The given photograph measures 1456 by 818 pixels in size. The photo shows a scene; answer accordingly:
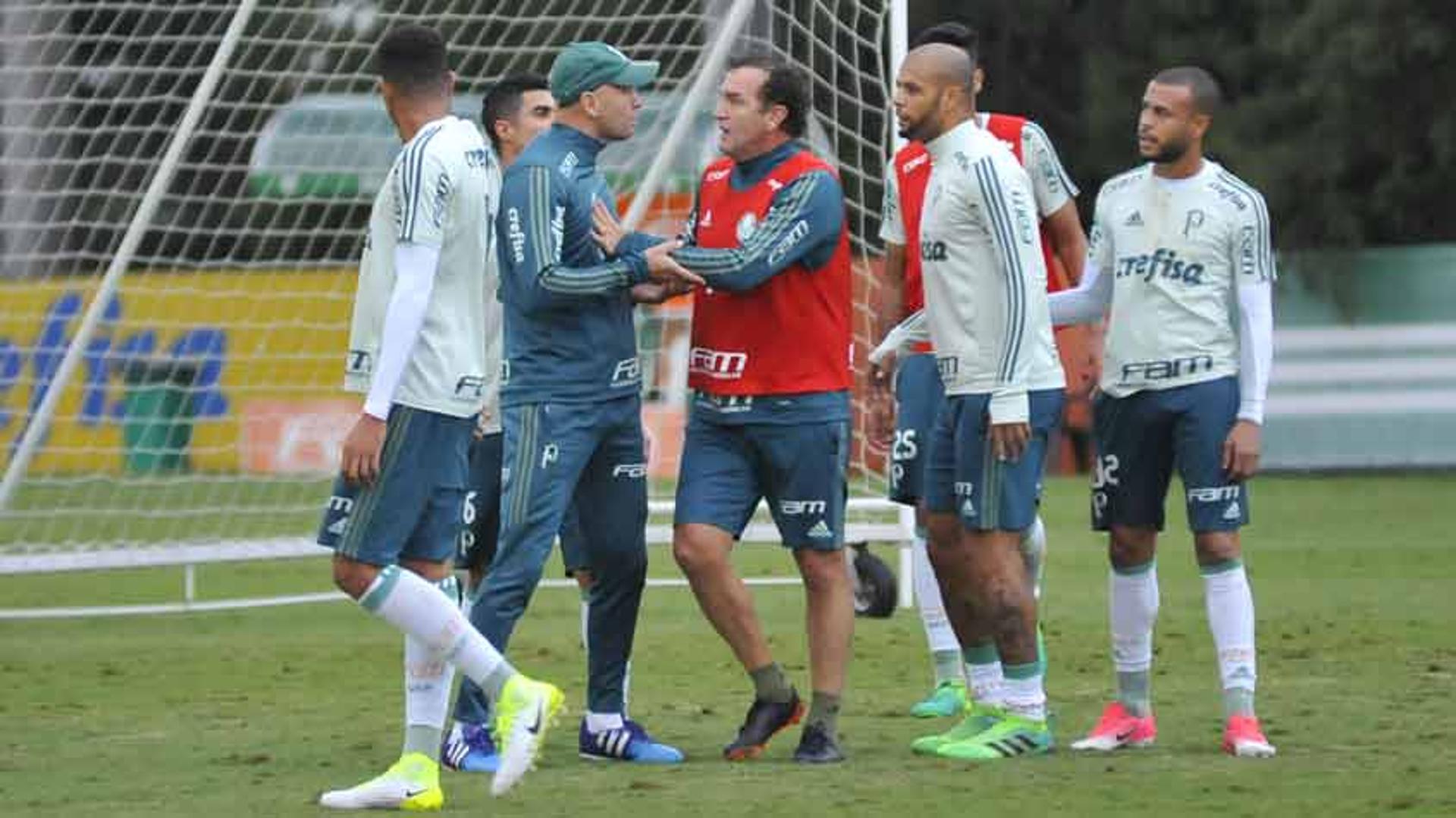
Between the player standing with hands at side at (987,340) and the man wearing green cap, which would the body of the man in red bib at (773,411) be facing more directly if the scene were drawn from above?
the man wearing green cap

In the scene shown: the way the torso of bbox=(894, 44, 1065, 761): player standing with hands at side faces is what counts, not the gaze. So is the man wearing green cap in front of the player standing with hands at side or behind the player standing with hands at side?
in front

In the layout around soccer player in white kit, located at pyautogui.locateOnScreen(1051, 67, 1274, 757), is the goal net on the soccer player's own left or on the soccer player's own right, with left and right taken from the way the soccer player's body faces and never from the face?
on the soccer player's own right

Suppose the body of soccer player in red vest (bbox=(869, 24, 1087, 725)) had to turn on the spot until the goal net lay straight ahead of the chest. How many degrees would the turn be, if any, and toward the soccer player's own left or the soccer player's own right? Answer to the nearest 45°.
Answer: approximately 90° to the soccer player's own right

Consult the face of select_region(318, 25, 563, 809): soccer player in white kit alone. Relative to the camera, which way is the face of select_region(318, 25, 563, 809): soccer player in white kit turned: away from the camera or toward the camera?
away from the camera

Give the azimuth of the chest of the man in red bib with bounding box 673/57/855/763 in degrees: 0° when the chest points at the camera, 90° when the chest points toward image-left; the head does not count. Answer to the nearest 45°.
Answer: approximately 45°

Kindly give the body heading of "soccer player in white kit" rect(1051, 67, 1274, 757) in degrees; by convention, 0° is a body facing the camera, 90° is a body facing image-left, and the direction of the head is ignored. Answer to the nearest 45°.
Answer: approximately 45°

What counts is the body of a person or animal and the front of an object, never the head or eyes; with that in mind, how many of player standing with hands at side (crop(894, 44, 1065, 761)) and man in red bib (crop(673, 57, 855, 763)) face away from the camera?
0

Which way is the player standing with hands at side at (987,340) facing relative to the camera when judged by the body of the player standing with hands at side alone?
to the viewer's left

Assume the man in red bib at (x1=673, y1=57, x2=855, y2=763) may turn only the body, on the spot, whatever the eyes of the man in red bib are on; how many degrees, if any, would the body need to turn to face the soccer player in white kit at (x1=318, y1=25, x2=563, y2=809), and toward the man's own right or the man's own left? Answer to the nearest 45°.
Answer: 0° — they already face them

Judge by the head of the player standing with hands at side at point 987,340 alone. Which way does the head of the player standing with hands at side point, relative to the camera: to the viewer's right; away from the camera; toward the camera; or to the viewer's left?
to the viewer's left
